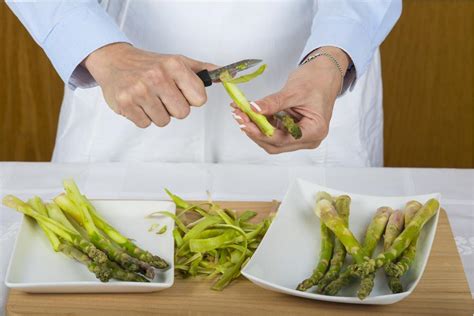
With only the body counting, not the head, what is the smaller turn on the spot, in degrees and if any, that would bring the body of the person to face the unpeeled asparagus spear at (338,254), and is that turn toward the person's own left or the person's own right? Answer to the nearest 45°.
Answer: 0° — they already face it

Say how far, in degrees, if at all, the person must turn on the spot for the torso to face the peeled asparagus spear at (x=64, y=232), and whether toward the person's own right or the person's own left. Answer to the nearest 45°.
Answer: approximately 45° to the person's own right

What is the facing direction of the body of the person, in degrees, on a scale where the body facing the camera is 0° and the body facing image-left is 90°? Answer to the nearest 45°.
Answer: approximately 0°
